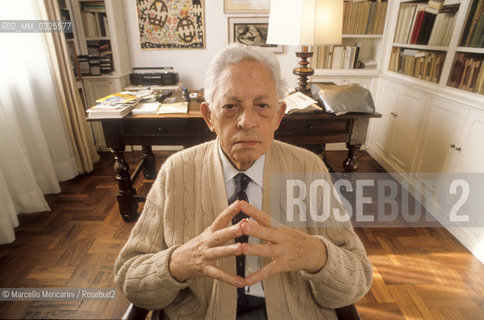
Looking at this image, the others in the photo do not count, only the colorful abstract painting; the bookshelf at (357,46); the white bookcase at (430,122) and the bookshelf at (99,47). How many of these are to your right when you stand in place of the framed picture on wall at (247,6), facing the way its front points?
2

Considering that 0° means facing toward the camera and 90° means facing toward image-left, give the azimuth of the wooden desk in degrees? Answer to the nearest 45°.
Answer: approximately 0°

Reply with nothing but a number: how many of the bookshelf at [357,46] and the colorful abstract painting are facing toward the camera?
2

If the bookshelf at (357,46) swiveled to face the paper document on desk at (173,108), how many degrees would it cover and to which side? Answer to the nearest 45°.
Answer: approximately 45° to its right

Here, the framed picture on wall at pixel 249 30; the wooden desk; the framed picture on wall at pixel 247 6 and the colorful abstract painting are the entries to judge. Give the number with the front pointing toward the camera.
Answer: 4

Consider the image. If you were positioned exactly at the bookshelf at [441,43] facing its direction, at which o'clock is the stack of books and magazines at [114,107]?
The stack of books and magazines is roughly at 12 o'clock from the bookshelf.

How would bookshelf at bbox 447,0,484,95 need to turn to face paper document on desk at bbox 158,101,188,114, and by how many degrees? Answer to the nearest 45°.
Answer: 0° — it already faces it

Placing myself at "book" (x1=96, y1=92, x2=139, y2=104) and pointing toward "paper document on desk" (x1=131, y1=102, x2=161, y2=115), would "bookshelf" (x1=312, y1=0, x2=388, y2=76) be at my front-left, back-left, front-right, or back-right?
front-left

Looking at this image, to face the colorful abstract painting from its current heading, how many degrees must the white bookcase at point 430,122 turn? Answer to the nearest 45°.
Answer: approximately 45° to its right

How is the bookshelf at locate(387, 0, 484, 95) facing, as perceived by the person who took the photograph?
facing the viewer and to the left of the viewer

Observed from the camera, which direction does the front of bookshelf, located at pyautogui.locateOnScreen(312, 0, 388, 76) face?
facing the viewer

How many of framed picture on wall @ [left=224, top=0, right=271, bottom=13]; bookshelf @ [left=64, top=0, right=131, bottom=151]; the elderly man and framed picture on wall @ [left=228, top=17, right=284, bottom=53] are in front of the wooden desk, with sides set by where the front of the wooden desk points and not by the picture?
1

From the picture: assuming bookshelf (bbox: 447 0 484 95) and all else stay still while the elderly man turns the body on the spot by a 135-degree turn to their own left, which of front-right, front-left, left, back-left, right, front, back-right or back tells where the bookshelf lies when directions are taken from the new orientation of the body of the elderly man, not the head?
front
